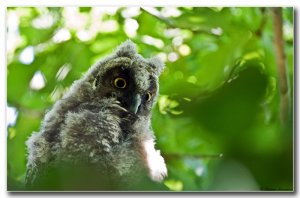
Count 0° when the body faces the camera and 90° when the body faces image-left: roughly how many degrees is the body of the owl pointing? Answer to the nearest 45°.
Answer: approximately 315°
